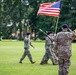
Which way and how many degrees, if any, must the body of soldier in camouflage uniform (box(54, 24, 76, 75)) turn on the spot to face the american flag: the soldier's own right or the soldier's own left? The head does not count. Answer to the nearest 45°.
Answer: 0° — they already face it
